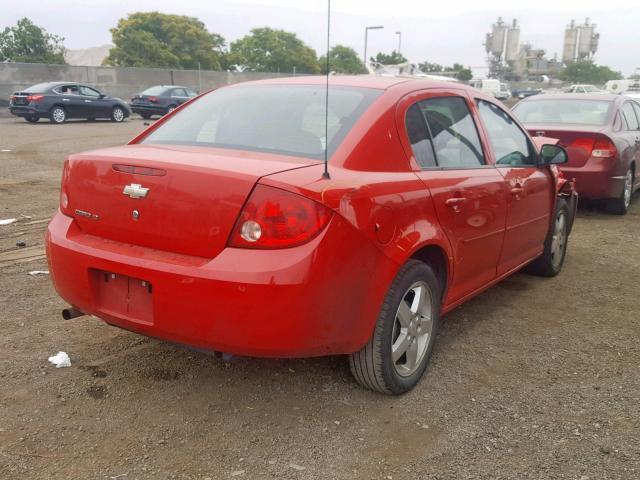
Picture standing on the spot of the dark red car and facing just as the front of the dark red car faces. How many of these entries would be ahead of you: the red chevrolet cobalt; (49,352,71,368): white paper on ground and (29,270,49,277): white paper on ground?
0

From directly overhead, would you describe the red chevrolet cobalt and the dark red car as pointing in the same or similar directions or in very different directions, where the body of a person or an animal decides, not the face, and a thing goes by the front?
same or similar directions

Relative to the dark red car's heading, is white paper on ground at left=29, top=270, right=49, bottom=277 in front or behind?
behind

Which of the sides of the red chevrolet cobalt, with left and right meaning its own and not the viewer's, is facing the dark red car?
front

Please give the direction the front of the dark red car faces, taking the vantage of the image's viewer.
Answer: facing away from the viewer and to the right of the viewer

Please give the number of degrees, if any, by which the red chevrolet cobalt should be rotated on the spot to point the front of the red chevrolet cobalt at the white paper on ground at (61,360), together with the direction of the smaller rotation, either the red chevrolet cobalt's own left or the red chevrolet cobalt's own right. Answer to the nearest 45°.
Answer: approximately 135° to the red chevrolet cobalt's own left

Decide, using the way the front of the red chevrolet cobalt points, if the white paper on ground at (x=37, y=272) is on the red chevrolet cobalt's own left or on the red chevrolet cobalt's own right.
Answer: on the red chevrolet cobalt's own left

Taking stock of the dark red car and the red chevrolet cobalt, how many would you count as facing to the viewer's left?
0

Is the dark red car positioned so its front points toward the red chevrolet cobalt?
no

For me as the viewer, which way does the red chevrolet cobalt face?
facing away from the viewer and to the right of the viewer

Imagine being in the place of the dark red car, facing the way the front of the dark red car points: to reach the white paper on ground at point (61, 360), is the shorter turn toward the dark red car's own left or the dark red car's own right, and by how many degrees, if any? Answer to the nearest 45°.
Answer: approximately 180°
